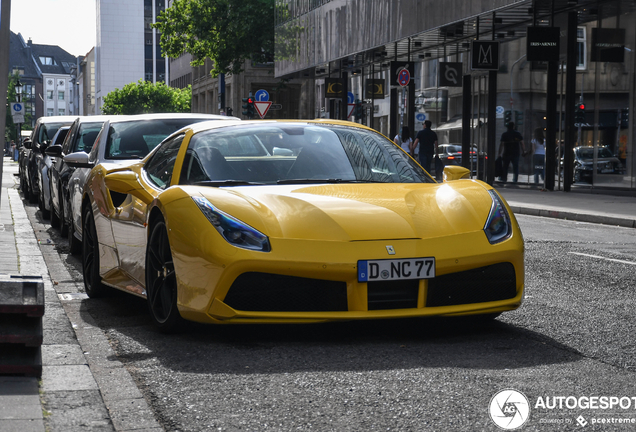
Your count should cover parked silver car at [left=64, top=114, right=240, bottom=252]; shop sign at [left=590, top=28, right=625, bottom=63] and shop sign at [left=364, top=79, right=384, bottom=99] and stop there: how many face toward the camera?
3

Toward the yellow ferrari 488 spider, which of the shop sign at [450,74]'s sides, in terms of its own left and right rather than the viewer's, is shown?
front

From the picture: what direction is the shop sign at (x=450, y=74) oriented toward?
toward the camera

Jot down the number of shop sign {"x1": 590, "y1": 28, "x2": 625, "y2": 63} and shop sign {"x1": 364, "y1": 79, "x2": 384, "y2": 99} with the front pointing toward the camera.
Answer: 2

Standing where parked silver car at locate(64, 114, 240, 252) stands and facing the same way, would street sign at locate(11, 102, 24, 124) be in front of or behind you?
behind

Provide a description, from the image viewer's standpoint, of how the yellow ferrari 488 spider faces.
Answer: facing the viewer and to the right of the viewer

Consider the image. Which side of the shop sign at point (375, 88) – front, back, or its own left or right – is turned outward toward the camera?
front

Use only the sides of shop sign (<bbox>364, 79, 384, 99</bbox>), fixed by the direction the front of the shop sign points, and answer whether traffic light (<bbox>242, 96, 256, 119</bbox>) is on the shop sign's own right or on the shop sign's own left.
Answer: on the shop sign's own right

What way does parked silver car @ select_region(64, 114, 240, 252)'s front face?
toward the camera

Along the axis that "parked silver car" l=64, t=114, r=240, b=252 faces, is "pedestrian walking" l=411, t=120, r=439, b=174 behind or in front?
behind

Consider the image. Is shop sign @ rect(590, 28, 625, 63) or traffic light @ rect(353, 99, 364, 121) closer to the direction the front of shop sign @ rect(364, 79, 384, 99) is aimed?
the shop sign
